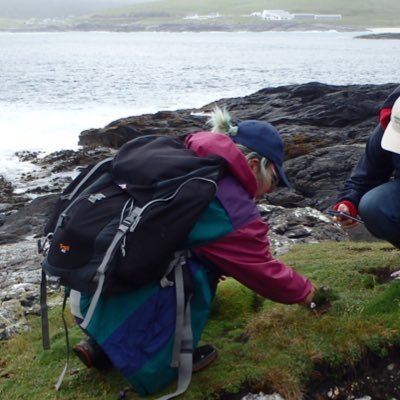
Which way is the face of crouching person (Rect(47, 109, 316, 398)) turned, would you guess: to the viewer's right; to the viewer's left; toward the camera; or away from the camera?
to the viewer's right

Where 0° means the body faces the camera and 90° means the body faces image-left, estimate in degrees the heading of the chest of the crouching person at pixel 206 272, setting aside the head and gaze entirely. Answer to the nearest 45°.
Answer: approximately 270°
